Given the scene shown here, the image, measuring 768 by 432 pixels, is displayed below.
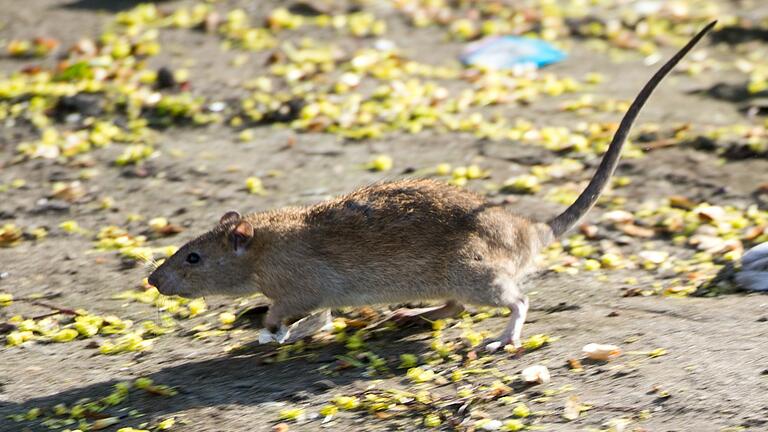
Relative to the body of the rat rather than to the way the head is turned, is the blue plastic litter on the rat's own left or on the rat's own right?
on the rat's own right

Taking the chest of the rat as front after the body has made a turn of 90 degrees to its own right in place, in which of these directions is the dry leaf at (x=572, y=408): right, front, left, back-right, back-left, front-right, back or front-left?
back-right

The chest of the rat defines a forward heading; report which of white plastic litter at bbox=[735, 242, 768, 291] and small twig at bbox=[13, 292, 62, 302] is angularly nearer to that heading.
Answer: the small twig

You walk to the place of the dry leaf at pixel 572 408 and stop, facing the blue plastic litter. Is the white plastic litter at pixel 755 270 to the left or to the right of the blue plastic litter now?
right

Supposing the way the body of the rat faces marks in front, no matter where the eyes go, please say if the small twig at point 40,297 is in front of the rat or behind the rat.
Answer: in front

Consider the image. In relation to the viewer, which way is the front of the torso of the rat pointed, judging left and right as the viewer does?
facing to the left of the viewer

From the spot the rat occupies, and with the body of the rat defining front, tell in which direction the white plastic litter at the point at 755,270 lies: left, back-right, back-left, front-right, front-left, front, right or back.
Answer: back

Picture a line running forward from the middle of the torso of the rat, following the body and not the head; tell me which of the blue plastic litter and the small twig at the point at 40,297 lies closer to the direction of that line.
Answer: the small twig
